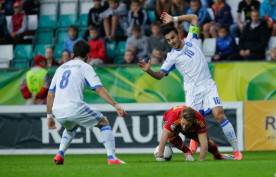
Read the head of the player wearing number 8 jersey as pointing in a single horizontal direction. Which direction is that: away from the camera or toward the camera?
away from the camera

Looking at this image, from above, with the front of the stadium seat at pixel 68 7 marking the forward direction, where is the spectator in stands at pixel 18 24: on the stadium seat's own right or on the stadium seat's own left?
on the stadium seat's own right

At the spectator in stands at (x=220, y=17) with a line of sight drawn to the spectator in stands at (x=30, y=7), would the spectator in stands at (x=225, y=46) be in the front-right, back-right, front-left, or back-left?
back-left

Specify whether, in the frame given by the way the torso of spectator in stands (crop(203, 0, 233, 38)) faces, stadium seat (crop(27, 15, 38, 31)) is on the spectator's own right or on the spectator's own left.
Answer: on the spectator's own right

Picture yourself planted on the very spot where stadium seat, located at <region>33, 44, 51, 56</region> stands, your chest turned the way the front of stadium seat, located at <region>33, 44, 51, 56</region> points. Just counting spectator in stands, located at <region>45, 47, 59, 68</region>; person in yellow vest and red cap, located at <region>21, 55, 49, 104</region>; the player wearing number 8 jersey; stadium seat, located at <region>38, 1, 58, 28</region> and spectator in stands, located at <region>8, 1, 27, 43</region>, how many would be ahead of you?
3

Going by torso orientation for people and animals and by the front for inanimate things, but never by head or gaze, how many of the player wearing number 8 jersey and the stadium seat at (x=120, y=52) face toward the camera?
1
